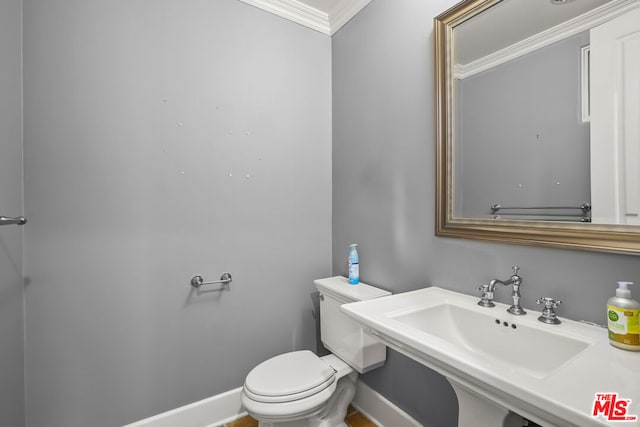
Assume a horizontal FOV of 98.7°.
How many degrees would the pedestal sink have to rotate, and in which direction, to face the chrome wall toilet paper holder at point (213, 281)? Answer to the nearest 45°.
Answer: approximately 45° to its right

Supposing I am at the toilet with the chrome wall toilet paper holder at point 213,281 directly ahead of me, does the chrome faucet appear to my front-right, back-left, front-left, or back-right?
back-left

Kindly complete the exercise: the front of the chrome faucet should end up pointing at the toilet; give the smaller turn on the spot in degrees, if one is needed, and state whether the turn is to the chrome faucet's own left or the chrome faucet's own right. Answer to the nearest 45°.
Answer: approximately 45° to the chrome faucet's own right

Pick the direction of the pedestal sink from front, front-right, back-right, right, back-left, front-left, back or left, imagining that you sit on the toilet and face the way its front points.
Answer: left

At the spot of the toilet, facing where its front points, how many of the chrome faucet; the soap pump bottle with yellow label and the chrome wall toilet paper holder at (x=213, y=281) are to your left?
2

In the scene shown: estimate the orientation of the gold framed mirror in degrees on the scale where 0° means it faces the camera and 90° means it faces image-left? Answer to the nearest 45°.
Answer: approximately 45°

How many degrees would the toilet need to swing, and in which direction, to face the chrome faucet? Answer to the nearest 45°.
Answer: approximately 90° to its left

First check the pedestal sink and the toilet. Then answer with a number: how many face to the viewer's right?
0

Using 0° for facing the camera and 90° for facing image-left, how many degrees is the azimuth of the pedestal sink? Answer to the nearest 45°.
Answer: approximately 45°
